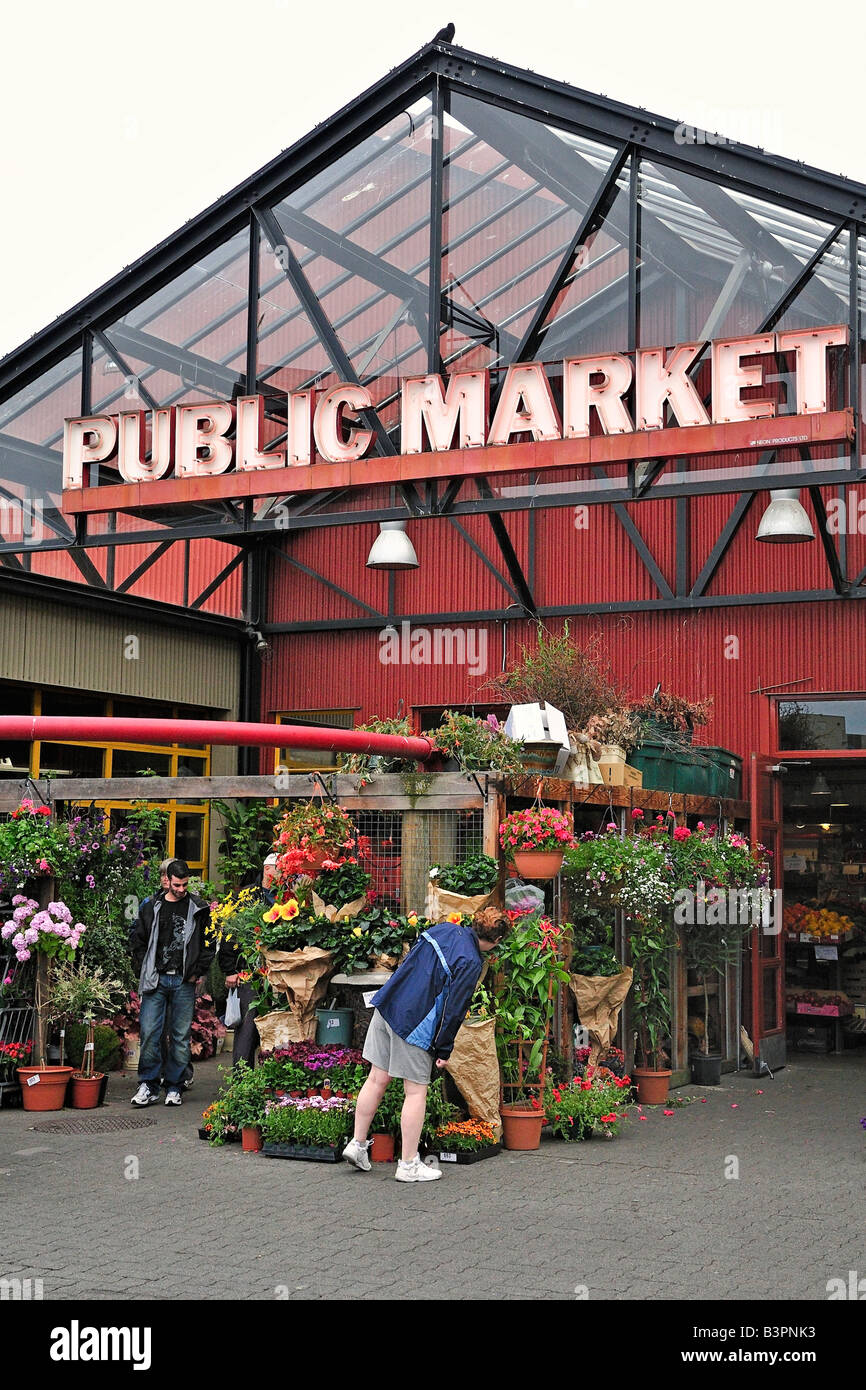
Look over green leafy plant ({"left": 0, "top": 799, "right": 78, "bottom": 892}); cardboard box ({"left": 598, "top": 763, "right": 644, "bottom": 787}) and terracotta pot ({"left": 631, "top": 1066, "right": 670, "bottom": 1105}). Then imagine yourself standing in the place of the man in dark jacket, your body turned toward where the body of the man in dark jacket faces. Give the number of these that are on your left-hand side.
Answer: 2

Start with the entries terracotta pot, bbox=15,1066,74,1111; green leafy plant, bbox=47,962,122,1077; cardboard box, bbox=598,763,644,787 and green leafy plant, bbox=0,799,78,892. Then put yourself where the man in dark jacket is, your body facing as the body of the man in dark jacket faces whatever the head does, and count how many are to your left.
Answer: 1

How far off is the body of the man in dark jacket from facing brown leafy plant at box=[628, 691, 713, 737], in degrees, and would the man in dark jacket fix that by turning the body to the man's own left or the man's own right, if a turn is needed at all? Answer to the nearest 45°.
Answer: approximately 90° to the man's own left

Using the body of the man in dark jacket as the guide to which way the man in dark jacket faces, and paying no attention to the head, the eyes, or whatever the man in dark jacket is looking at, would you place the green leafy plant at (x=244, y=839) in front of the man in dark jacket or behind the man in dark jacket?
behind

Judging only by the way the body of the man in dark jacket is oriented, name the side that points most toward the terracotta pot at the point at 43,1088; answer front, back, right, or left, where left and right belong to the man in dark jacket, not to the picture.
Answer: right

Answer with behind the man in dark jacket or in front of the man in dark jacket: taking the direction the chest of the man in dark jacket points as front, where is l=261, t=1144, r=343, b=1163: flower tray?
in front

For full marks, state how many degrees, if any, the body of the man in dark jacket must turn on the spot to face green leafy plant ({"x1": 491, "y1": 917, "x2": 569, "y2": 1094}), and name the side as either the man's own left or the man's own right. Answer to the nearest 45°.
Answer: approximately 45° to the man's own left

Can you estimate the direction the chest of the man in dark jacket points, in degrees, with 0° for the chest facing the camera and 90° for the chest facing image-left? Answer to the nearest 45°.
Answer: approximately 0°

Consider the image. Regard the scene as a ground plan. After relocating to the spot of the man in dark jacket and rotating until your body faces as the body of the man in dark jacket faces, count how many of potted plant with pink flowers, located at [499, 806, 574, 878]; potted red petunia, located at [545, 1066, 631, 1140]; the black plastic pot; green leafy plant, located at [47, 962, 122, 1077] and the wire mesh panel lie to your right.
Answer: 1

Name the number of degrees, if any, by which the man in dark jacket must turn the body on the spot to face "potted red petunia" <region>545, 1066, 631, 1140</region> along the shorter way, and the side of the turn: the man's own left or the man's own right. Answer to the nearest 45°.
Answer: approximately 45° to the man's own left

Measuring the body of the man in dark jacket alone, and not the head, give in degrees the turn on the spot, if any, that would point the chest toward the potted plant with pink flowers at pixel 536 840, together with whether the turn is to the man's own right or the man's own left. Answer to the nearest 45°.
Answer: approximately 45° to the man's own left
